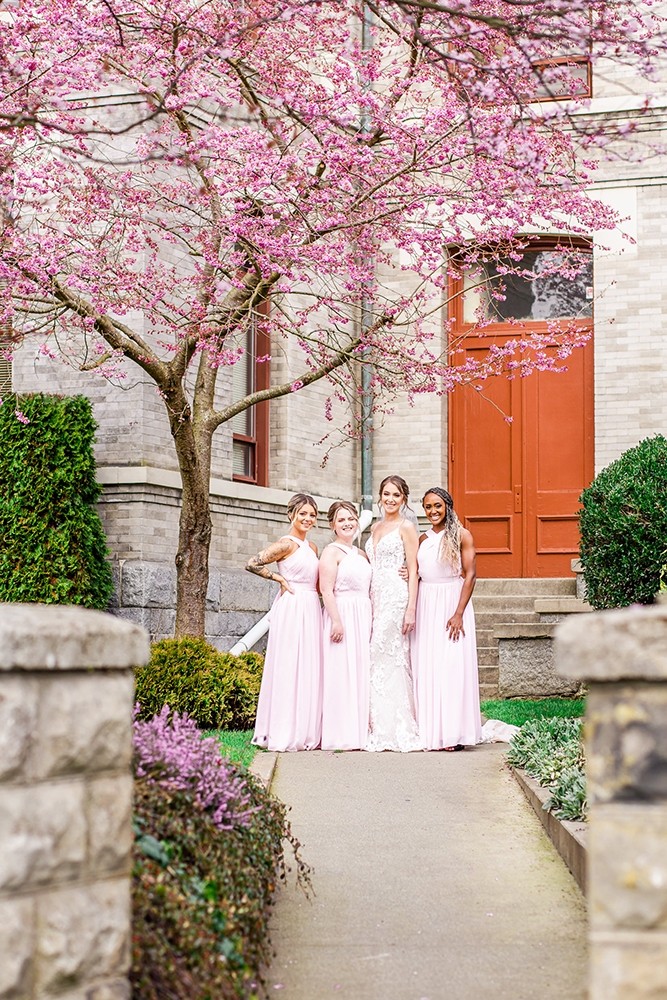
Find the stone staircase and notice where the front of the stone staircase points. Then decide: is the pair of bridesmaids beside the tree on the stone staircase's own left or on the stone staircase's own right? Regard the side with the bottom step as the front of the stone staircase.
on the stone staircase's own right

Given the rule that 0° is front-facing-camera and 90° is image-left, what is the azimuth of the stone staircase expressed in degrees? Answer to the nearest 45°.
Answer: approximately 0°

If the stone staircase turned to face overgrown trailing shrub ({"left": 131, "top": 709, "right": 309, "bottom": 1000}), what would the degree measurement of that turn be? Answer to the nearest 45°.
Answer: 0° — it already faces it

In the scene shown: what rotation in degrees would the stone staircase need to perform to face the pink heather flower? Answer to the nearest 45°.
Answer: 0° — it already faces it

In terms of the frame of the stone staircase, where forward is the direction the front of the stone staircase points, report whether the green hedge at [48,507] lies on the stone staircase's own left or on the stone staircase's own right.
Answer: on the stone staircase's own right

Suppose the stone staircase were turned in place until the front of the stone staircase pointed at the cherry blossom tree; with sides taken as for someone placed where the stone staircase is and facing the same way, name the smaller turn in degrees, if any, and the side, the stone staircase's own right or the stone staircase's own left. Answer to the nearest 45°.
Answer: approximately 45° to the stone staircase's own right

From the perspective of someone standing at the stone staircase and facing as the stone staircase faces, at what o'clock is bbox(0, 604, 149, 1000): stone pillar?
The stone pillar is roughly at 12 o'clock from the stone staircase.
